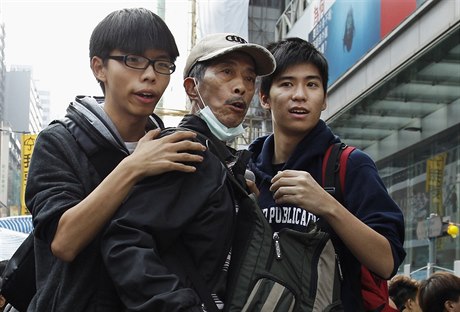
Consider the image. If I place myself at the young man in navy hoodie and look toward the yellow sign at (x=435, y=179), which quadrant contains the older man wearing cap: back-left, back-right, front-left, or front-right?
back-left

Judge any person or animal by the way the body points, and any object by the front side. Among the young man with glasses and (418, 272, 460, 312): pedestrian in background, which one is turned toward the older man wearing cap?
the young man with glasses

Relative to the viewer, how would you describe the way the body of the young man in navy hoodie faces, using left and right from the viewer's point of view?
facing the viewer and to the left of the viewer

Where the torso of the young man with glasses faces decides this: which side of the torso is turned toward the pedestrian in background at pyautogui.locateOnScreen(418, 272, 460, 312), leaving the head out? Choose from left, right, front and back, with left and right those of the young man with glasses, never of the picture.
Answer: left

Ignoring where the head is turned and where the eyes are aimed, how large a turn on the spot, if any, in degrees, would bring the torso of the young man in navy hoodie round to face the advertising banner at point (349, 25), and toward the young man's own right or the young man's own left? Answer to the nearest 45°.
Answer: approximately 135° to the young man's own right

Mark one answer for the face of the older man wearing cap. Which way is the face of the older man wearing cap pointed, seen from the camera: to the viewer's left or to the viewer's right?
to the viewer's right

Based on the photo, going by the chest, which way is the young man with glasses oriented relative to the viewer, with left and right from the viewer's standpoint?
facing the viewer and to the right of the viewer

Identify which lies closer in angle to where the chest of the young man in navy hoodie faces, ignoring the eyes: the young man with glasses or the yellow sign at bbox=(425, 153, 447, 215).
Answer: the young man with glasses
